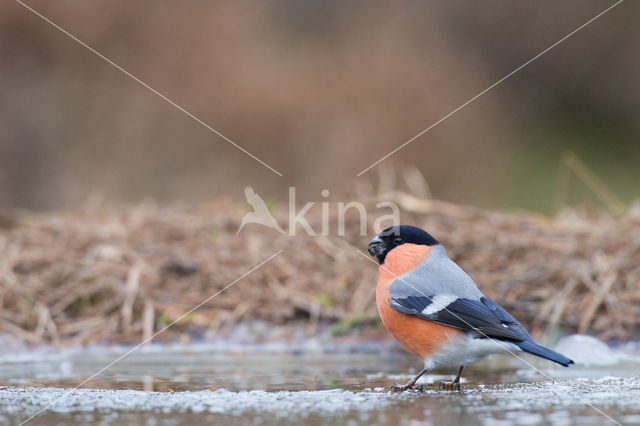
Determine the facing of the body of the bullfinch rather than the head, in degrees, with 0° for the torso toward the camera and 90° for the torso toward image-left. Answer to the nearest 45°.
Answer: approximately 90°
